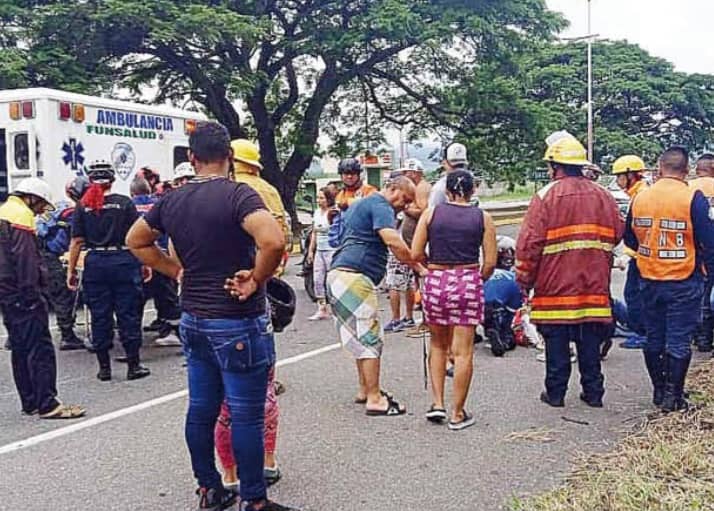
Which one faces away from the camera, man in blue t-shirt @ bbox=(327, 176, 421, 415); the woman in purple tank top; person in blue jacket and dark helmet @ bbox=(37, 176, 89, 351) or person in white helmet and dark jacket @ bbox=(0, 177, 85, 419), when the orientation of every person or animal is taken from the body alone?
the woman in purple tank top

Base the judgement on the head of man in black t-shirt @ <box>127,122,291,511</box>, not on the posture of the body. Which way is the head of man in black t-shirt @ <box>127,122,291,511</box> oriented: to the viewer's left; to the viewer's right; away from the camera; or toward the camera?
away from the camera

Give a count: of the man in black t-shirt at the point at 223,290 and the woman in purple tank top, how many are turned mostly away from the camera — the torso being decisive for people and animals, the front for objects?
2

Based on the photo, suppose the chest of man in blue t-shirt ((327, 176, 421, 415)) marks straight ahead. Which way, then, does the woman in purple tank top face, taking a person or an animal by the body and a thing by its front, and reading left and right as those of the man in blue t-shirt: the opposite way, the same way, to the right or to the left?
to the left

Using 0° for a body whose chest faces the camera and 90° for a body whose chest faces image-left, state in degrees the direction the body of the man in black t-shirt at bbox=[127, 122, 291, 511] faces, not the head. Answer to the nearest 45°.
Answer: approximately 180°

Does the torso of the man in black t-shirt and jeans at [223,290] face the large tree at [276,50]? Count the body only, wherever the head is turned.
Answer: yes

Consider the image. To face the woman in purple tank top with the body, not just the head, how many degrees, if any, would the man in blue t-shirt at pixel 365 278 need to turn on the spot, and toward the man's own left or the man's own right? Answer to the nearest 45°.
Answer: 0° — they already face them

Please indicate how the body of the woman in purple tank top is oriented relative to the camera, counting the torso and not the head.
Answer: away from the camera

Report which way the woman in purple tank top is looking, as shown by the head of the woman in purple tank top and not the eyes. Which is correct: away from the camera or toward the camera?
away from the camera

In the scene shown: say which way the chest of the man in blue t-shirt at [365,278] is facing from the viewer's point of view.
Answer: to the viewer's right

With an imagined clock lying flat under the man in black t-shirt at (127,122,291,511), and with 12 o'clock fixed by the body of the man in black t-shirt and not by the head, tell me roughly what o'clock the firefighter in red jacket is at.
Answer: The firefighter in red jacket is roughly at 2 o'clock from the man in black t-shirt.

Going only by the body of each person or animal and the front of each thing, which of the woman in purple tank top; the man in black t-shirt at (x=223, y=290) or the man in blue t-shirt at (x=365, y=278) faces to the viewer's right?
the man in blue t-shirt at (x=365, y=278)

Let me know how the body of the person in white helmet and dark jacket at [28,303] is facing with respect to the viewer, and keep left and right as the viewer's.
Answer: facing to the right of the viewer

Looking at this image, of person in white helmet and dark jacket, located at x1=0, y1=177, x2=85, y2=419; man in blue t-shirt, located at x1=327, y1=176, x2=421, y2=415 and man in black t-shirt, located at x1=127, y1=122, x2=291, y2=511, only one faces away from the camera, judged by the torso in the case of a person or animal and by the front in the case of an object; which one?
man in black t-shirt, located at x1=127, y1=122, x2=291, y2=511
